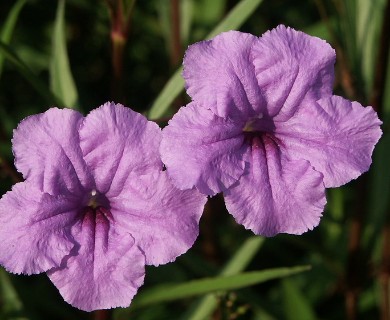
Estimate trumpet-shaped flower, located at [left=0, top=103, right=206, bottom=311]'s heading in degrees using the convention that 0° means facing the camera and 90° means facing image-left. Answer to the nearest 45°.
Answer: approximately 0°

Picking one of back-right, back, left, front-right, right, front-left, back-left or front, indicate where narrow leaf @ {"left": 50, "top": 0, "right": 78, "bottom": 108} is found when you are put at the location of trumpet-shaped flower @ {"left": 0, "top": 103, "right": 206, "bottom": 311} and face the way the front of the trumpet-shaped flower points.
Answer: back
